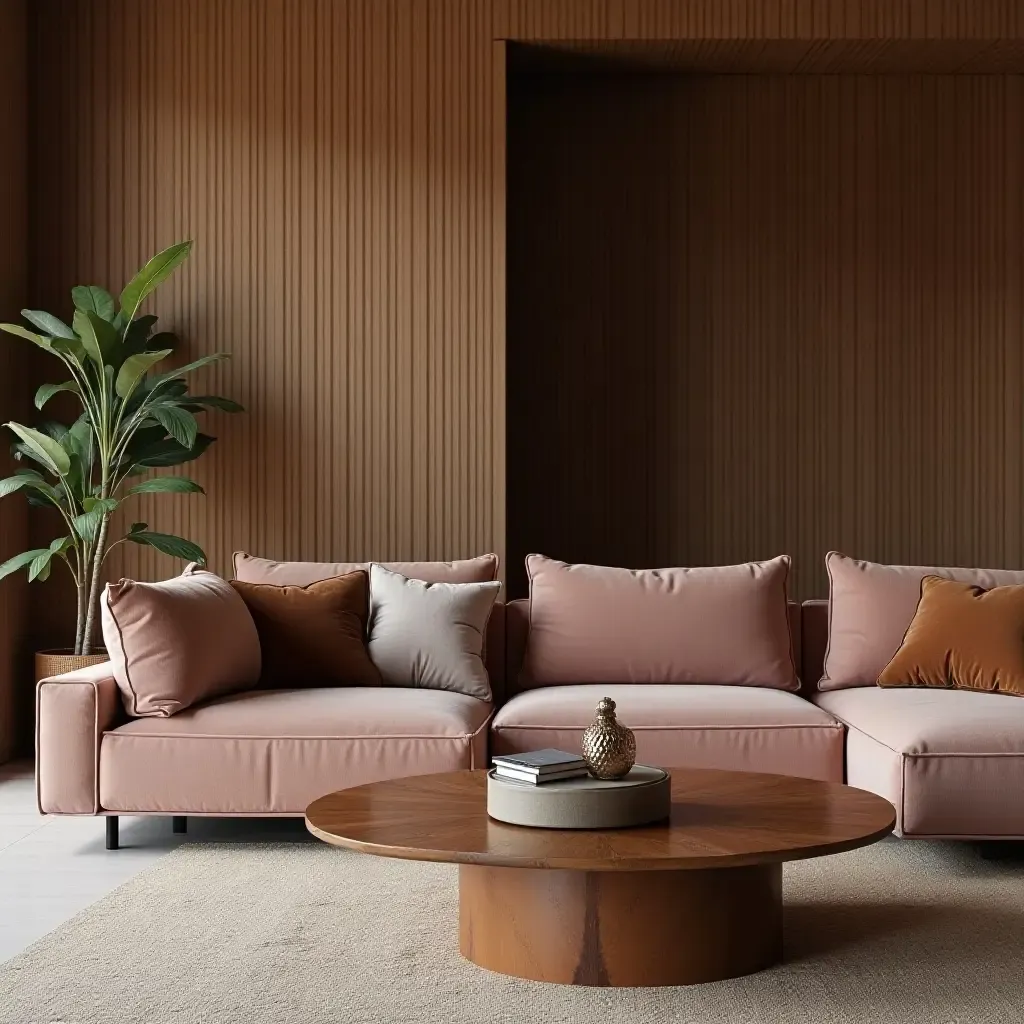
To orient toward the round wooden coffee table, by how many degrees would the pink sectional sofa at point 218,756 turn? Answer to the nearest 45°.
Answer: approximately 45° to its left

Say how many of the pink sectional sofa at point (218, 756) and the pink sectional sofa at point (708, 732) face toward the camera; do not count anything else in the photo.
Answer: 2

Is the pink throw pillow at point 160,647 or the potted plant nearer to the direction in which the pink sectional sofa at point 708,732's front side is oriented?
the pink throw pillow

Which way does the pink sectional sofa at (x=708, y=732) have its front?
toward the camera

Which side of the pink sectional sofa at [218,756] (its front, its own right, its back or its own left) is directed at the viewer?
front

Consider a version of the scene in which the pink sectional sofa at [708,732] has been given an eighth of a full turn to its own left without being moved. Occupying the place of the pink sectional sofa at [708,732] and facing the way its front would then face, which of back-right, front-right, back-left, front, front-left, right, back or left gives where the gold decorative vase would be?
front-right

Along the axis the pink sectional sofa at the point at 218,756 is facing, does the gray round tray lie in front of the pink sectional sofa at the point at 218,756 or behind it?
in front

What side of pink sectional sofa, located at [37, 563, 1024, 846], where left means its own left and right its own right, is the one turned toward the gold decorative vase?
front

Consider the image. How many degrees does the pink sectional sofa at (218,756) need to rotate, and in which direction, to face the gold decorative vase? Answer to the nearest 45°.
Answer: approximately 45° to its left

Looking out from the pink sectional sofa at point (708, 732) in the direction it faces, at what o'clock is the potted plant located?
The potted plant is roughly at 4 o'clock from the pink sectional sofa.

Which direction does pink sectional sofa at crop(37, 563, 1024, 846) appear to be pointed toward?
toward the camera

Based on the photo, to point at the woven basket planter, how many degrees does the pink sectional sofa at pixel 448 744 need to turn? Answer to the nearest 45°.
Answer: approximately 135° to its right
